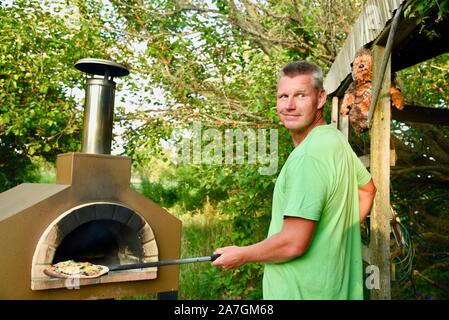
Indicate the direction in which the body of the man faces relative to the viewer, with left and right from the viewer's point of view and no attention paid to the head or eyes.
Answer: facing away from the viewer and to the left of the viewer

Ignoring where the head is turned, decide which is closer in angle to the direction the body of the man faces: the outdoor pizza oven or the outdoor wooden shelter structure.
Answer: the outdoor pizza oven

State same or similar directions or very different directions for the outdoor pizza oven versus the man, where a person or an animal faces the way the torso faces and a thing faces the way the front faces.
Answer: very different directions

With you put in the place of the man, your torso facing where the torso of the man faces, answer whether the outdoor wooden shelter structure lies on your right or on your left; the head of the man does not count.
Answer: on your right

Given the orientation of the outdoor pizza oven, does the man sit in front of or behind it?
in front

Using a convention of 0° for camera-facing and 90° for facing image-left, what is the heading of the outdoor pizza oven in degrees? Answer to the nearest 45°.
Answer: approximately 315°
